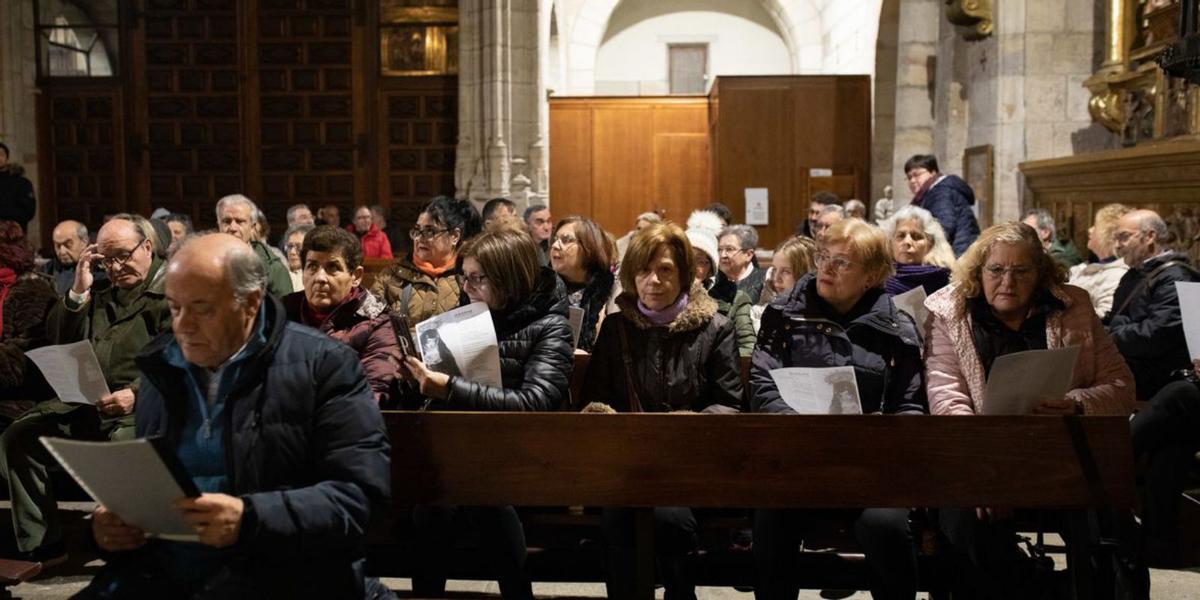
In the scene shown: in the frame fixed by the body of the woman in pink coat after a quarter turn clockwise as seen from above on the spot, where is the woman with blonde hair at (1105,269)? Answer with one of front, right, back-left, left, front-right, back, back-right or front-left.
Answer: right

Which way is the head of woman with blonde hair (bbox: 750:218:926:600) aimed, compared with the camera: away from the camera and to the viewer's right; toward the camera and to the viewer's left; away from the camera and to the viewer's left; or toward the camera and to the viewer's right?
toward the camera and to the viewer's left

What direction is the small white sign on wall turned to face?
toward the camera

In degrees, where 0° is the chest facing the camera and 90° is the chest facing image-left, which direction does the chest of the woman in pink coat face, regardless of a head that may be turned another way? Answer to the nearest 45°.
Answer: approximately 0°

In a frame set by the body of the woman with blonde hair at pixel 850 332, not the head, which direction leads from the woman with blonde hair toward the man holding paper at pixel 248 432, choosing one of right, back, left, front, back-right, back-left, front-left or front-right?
front-right

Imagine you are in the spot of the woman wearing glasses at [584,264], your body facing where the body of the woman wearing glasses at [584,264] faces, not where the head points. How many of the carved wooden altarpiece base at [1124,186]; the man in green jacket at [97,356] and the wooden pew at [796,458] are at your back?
1

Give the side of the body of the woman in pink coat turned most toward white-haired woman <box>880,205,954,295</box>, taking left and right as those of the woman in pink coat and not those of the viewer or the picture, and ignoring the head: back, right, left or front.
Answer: back

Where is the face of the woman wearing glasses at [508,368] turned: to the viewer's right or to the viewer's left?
to the viewer's left

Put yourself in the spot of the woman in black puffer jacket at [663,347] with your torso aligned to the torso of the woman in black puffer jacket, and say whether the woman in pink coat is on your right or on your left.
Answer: on your left

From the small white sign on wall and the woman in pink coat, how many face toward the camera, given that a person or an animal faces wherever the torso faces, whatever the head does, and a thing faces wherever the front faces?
2

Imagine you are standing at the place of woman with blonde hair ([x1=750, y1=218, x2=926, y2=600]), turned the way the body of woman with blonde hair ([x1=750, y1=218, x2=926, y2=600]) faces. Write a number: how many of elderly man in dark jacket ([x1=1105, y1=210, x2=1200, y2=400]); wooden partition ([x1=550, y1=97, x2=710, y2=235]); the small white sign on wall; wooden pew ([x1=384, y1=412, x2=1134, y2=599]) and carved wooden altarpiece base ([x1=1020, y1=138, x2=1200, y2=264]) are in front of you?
1

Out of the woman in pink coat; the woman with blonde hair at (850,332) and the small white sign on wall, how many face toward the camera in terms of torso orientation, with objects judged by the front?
3

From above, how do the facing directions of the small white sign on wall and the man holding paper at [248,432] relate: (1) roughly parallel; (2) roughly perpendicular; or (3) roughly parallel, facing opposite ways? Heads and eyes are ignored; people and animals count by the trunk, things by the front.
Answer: roughly parallel

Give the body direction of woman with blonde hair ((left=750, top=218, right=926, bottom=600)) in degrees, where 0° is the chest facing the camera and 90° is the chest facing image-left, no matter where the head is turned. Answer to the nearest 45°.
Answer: approximately 0°

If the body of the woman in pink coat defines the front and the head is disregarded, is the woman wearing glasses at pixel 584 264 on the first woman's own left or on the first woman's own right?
on the first woman's own right

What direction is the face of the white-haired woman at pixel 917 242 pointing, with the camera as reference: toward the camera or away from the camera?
toward the camera

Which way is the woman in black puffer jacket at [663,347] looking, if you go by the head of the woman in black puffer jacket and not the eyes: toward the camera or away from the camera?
toward the camera

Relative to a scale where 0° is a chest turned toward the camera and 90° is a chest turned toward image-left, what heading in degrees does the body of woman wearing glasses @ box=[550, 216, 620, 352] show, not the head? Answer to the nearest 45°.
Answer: approximately 45°
